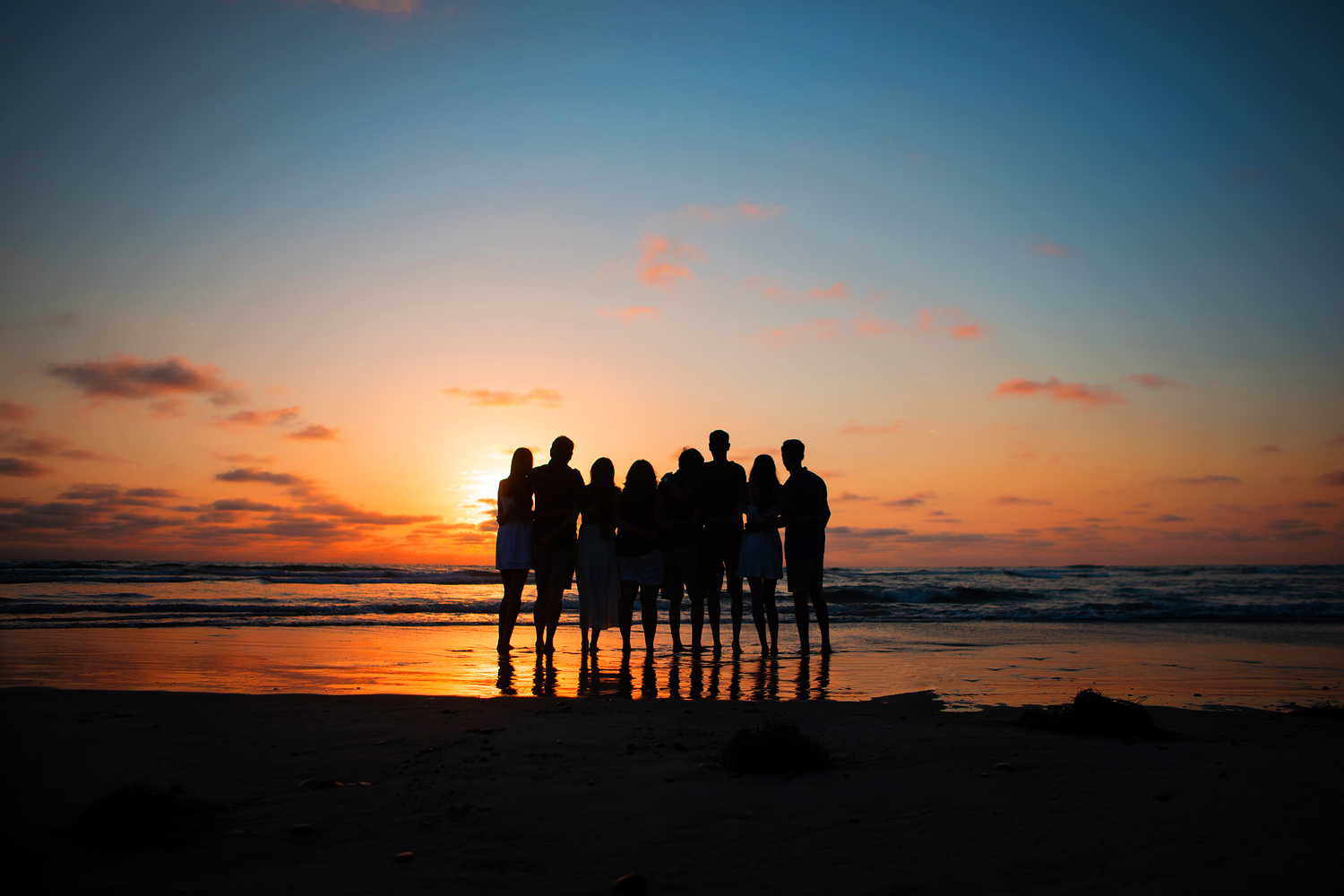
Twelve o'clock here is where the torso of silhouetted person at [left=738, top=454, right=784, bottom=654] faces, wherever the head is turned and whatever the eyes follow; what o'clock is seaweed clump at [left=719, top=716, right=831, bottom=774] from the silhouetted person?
The seaweed clump is roughly at 6 o'clock from the silhouetted person.

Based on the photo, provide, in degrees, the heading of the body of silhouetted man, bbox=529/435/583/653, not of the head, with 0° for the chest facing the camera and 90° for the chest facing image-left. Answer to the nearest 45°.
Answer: approximately 180°

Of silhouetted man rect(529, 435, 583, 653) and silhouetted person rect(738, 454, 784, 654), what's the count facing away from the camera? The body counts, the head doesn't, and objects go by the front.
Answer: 2

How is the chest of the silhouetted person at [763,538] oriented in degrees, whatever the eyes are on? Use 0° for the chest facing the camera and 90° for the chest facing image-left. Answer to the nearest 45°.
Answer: approximately 180°

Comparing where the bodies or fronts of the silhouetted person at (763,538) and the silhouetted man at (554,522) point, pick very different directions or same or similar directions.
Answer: same or similar directions

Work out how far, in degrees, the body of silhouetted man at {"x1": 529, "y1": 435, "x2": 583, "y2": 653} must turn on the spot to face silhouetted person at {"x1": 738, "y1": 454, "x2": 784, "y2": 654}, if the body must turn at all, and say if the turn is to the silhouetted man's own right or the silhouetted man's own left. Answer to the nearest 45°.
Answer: approximately 90° to the silhouetted man's own right

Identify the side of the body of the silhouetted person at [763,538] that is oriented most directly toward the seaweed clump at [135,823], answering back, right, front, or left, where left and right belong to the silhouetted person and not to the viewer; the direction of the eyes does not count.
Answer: back

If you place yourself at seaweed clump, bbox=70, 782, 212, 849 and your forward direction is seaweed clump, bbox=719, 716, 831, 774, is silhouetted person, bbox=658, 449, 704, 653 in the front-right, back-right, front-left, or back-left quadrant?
front-left

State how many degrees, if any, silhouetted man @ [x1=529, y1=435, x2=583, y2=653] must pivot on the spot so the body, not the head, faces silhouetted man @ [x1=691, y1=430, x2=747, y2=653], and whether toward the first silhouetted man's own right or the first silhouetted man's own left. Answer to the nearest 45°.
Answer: approximately 90° to the first silhouetted man's own right
